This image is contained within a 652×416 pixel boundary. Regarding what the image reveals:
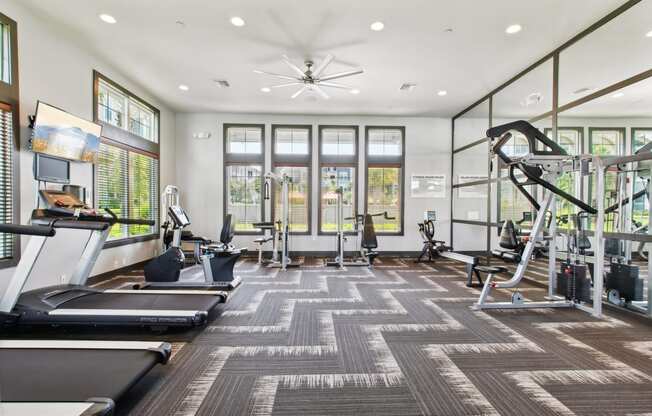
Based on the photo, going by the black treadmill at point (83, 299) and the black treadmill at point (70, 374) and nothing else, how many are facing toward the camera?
0

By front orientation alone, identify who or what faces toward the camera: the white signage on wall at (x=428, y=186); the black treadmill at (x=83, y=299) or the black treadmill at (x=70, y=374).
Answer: the white signage on wall

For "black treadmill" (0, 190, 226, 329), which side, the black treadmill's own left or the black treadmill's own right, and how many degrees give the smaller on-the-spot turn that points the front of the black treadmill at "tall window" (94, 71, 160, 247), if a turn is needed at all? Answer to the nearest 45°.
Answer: approximately 90° to the black treadmill's own right

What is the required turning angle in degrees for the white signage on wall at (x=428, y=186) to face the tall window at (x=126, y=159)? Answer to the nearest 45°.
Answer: approximately 45° to its right

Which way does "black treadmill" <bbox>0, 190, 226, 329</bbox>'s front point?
to the viewer's left

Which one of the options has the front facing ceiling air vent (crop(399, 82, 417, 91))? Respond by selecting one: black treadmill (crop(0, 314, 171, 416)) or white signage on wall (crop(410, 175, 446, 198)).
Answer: the white signage on wall

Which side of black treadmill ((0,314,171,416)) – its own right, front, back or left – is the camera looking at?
left

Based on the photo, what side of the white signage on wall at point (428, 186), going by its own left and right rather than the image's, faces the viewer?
front

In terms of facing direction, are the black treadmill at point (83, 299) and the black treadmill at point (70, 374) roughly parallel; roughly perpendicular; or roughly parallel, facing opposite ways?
roughly parallel

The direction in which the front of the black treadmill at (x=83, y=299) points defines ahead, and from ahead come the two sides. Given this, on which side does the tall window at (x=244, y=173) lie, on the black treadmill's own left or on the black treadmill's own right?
on the black treadmill's own right

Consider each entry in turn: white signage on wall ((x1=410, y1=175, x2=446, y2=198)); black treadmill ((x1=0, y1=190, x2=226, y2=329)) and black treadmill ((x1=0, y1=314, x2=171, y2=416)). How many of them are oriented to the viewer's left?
2

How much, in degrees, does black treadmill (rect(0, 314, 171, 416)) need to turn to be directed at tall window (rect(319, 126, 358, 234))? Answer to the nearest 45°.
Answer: approximately 135° to its right

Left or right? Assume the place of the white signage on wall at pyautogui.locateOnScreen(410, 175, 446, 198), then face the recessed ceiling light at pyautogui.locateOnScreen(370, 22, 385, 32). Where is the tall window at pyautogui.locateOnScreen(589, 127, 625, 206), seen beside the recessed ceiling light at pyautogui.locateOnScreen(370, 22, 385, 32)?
left

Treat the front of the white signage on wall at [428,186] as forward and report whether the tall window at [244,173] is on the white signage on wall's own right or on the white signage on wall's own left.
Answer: on the white signage on wall's own right

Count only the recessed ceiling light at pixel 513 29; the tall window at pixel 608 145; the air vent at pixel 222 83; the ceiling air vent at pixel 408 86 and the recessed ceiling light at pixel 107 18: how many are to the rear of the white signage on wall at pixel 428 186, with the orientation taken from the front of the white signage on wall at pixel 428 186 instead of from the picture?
0
